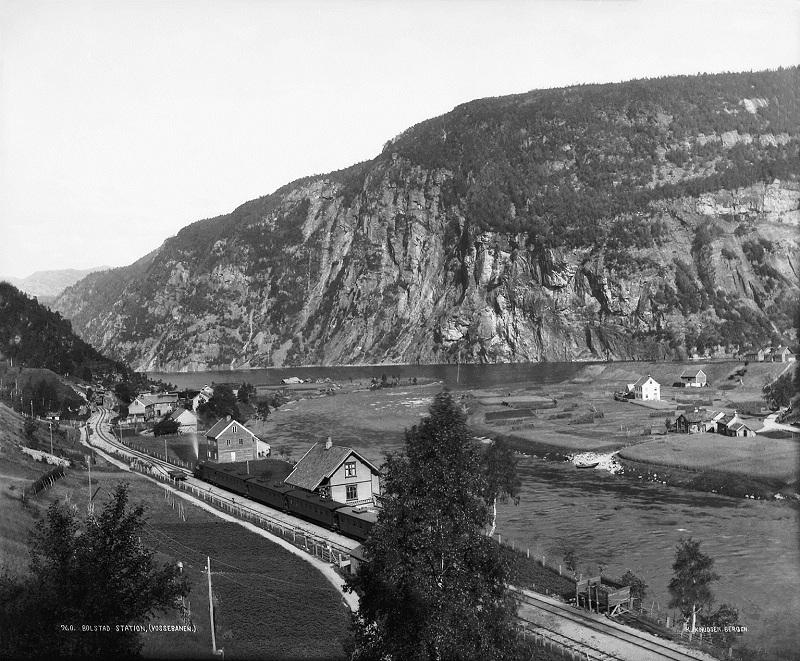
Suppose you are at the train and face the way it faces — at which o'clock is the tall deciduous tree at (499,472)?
The tall deciduous tree is roughly at 5 o'clock from the train.

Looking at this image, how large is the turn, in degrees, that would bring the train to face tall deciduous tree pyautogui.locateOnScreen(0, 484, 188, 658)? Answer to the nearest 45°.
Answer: approximately 135° to its left

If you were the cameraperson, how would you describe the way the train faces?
facing away from the viewer and to the left of the viewer

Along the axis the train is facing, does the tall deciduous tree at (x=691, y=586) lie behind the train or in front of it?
behind

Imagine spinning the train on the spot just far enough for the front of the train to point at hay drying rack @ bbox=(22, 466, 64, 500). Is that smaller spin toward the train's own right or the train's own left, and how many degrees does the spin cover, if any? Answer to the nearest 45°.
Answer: approximately 90° to the train's own left
